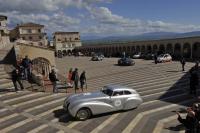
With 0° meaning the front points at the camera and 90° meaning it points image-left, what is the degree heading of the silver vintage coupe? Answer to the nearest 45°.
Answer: approximately 45°
